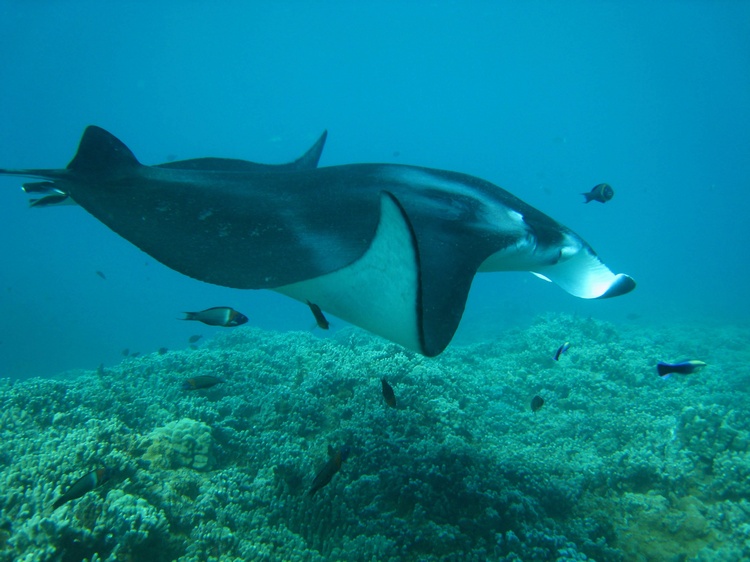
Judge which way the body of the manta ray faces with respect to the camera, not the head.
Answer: to the viewer's right

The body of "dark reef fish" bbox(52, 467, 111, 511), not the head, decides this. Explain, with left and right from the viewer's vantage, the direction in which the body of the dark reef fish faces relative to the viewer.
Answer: facing to the right of the viewer

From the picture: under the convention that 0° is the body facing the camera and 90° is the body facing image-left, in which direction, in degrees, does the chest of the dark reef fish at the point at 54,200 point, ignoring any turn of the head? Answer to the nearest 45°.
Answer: approximately 270°

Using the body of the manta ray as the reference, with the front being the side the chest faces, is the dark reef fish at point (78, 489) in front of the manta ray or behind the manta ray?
behind
